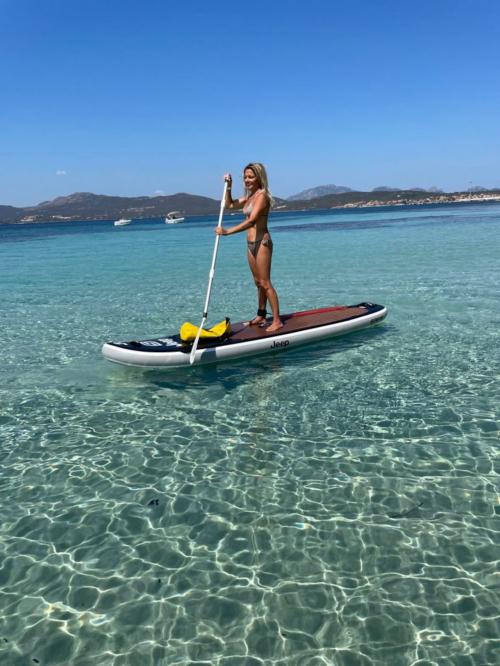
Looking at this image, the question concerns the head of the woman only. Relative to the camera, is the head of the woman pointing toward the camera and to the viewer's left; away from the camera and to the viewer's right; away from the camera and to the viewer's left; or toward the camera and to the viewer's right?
toward the camera and to the viewer's left

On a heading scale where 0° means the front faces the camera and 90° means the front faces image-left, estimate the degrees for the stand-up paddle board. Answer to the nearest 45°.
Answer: approximately 45°
